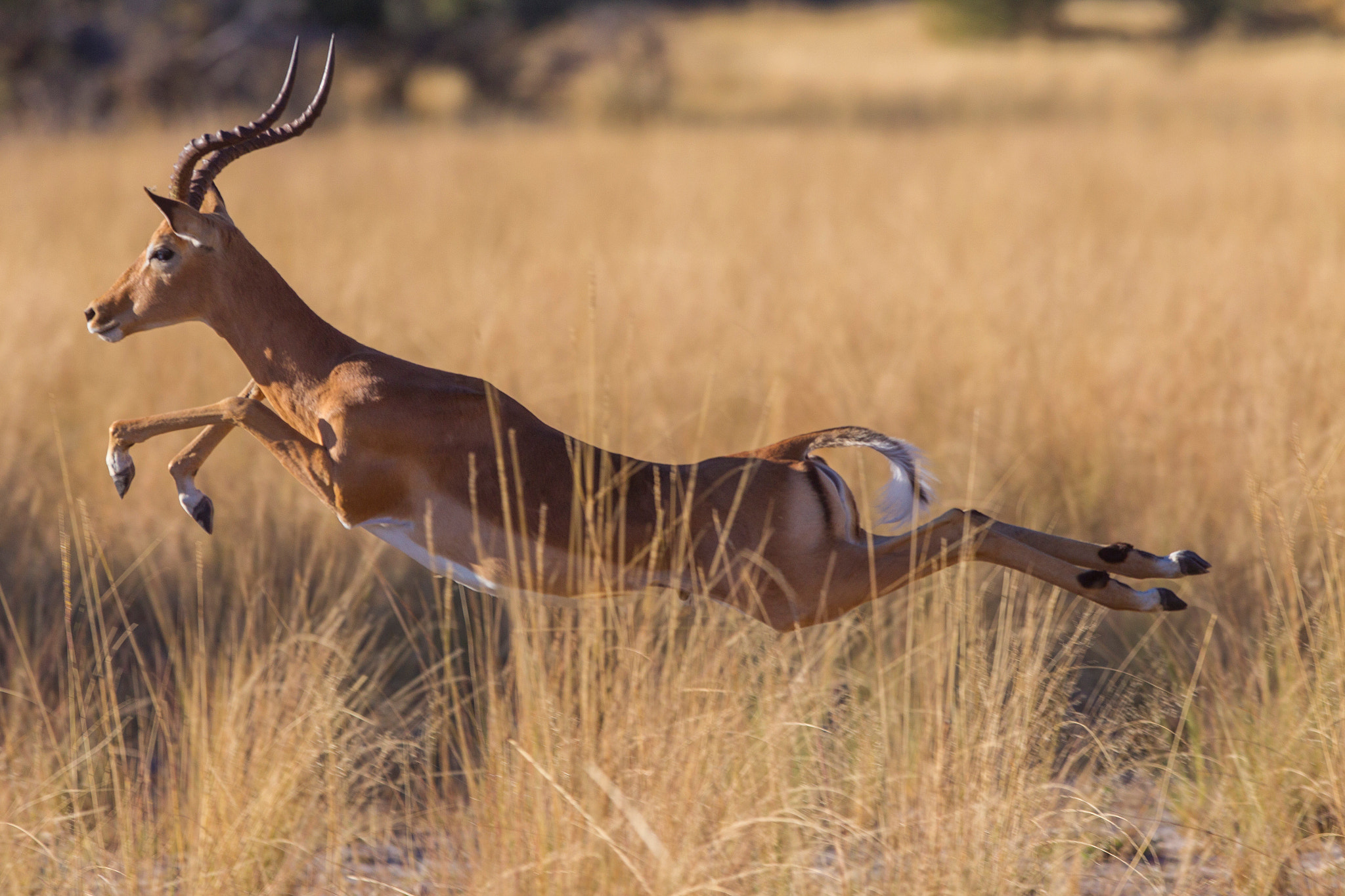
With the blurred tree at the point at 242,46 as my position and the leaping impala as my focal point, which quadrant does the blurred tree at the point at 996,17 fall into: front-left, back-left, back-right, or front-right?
back-left

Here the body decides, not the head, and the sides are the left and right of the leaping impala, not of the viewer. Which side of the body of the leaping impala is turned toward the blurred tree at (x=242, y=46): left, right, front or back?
right

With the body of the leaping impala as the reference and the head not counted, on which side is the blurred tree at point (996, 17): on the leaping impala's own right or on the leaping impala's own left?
on the leaping impala's own right

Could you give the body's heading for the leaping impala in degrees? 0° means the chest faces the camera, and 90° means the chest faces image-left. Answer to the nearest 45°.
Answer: approximately 90°
